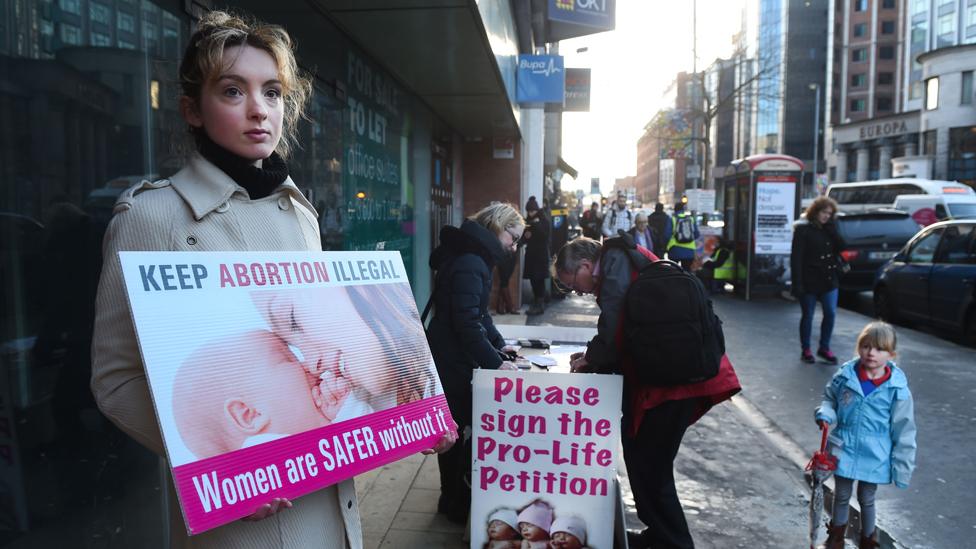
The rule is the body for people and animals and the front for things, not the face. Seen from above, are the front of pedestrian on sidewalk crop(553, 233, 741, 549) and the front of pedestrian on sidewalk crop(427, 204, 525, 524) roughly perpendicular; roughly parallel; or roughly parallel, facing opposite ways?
roughly parallel, facing opposite ways

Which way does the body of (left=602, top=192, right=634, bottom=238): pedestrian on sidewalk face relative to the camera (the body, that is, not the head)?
toward the camera

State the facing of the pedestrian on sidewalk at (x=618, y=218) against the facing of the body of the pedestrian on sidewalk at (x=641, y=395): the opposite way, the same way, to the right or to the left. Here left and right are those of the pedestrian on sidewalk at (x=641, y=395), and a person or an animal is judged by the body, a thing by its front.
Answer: to the left

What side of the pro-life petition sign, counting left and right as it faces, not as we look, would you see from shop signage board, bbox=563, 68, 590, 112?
back

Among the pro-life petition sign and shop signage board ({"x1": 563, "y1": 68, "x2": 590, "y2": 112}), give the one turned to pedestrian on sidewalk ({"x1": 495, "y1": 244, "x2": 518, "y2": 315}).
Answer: the shop signage board

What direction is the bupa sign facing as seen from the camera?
toward the camera

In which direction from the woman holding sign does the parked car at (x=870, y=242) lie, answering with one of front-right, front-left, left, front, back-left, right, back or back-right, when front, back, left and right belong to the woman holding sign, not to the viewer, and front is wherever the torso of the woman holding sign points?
left

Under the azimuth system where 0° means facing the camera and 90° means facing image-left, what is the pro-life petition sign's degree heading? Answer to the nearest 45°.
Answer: approximately 0°

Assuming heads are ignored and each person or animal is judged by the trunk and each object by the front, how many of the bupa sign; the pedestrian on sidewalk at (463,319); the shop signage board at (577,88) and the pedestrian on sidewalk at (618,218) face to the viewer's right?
1

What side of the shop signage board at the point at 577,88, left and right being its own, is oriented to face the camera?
front

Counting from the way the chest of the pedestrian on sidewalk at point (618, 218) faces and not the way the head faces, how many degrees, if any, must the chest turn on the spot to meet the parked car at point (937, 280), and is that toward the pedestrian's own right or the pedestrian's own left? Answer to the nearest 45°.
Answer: approximately 45° to the pedestrian's own left

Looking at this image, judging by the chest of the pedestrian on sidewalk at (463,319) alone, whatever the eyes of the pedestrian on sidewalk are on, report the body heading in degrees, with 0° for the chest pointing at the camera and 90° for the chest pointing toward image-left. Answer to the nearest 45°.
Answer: approximately 270°

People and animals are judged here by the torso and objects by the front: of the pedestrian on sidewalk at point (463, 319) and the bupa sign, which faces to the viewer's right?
the pedestrian on sidewalk
